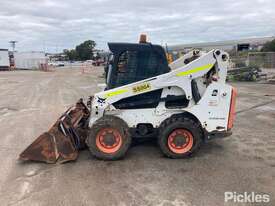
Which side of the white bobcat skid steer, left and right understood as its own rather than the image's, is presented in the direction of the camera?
left
